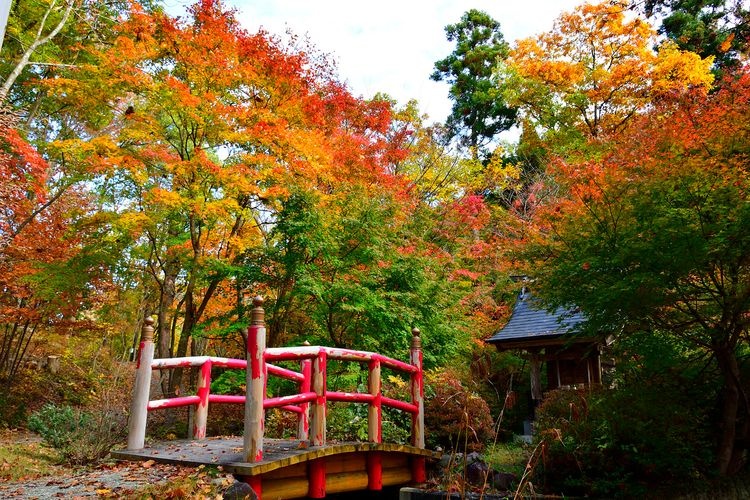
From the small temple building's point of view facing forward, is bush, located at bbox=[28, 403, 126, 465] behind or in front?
in front

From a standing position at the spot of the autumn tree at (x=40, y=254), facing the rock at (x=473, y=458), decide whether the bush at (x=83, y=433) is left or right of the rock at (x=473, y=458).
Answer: right

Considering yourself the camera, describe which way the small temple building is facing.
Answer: facing the viewer and to the left of the viewer

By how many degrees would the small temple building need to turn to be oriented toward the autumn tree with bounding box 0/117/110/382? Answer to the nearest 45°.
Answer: approximately 45° to its right

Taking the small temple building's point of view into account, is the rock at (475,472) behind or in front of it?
in front

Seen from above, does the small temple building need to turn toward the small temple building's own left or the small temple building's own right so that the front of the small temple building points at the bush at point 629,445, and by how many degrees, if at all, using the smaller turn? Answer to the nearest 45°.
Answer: approximately 45° to the small temple building's own left

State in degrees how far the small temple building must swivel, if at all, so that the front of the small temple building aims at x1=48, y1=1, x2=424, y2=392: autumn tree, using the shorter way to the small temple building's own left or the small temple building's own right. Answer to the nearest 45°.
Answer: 0° — it already faces it

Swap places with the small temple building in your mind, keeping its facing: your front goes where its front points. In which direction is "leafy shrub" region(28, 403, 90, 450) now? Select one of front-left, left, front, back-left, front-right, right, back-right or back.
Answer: front

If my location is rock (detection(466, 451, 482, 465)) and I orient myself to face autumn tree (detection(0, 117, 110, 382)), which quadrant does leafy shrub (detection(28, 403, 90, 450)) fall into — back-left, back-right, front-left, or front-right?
front-left
